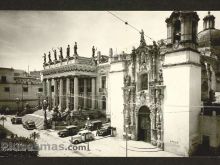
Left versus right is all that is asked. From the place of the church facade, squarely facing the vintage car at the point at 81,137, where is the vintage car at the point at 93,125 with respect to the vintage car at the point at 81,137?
right

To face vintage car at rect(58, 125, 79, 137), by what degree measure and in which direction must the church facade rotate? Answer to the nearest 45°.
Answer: approximately 45° to its right

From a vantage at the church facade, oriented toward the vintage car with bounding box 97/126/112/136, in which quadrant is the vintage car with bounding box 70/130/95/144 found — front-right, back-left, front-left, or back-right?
front-left

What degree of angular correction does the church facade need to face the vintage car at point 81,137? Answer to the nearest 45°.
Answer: approximately 45° to its right

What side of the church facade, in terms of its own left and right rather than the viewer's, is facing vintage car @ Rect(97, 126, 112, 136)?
right
